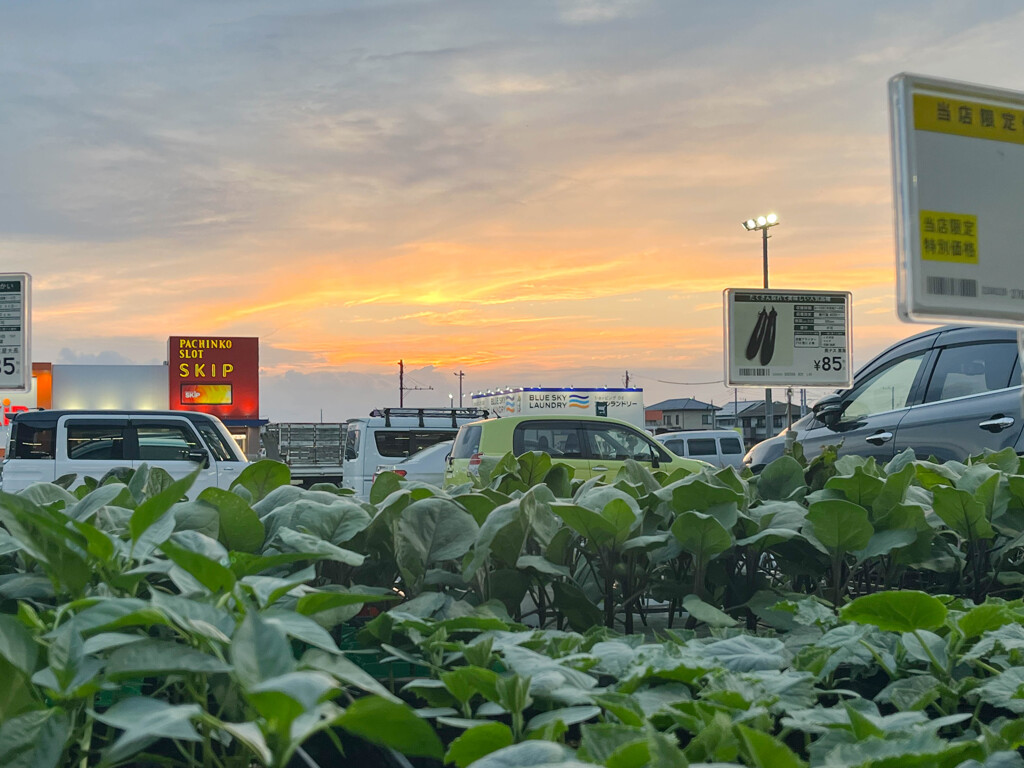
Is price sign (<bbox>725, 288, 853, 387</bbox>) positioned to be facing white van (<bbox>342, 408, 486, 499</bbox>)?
no

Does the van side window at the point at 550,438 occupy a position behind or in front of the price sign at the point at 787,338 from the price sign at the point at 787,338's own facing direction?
behind

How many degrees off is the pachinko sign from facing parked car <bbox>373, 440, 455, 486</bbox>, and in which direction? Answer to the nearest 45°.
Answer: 0° — it already faces it

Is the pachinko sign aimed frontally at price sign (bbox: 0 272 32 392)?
yes

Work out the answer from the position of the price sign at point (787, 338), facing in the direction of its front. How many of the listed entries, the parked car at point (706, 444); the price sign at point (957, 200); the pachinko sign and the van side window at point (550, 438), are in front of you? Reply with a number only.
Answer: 1

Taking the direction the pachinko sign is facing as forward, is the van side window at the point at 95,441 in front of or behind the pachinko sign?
in front

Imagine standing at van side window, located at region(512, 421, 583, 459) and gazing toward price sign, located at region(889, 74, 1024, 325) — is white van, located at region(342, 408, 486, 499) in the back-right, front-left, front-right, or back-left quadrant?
back-right

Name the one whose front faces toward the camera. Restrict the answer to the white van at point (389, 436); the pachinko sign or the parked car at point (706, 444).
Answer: the pachinko sign

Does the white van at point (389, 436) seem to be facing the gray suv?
no

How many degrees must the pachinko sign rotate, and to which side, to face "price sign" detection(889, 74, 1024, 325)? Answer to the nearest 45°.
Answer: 0° — it already faces it

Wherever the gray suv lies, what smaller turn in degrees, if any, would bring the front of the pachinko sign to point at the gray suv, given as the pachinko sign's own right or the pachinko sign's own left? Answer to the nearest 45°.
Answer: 0° — it already faces it

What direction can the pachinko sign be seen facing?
toward the camera

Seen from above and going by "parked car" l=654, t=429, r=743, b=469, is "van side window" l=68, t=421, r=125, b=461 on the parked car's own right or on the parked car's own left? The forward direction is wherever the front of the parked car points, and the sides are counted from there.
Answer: on the parked car's own left

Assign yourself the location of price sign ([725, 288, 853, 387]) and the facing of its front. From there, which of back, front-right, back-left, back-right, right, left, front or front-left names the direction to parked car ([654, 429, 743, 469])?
back
